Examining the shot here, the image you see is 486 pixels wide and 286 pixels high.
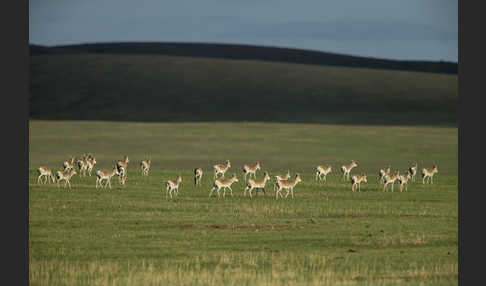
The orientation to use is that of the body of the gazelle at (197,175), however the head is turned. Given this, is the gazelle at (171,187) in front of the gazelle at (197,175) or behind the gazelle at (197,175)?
behind

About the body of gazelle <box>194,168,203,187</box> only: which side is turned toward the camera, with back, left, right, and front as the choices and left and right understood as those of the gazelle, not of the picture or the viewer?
back

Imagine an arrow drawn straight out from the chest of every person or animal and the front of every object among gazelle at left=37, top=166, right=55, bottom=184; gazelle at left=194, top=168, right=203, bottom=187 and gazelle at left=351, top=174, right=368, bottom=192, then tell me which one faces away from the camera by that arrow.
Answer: gazelle at left=194, top=168, right=203, bottom=187

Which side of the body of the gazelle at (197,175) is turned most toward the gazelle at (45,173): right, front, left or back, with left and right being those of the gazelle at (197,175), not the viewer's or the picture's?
left
